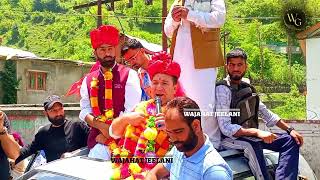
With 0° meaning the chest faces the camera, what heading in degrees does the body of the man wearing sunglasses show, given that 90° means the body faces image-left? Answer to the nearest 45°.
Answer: approximately 45°

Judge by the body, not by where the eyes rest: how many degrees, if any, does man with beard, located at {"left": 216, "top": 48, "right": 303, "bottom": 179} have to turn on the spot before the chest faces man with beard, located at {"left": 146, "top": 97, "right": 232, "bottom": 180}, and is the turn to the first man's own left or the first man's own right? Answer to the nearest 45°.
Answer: approximately 45° to the first man's own right

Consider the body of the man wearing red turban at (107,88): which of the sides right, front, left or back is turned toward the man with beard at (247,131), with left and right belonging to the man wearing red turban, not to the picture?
left

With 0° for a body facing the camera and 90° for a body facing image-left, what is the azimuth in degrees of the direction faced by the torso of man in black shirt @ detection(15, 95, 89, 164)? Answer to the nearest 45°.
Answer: approximately 0°

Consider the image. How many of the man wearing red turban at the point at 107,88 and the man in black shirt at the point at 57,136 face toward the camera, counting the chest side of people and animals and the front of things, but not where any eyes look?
2
